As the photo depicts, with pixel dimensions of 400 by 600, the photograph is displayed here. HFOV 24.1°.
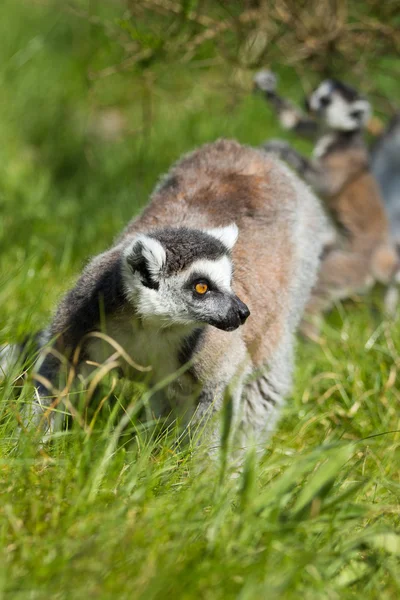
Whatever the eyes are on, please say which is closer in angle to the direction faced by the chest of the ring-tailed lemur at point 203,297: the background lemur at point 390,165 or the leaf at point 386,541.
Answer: the leaf

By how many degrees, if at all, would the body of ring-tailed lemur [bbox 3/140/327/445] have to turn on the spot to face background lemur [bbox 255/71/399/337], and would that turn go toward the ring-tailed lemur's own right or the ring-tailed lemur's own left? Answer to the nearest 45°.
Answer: approximately 135° to the ring-tailed lemur's own right

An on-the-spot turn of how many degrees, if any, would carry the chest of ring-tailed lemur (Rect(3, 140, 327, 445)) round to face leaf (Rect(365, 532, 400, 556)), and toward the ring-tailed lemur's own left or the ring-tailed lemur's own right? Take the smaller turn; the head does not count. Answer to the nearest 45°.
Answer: approximately 90° to the ring-tailed lemur's own left

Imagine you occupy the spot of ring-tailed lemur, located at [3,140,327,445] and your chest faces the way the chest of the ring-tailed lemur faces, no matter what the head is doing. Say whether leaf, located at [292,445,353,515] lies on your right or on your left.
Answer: on your left

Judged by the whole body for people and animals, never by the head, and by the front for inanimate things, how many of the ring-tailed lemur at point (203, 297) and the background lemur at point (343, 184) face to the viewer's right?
0

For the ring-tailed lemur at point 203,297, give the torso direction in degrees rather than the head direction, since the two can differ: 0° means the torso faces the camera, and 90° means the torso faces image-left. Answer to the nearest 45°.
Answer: approximately 45°
